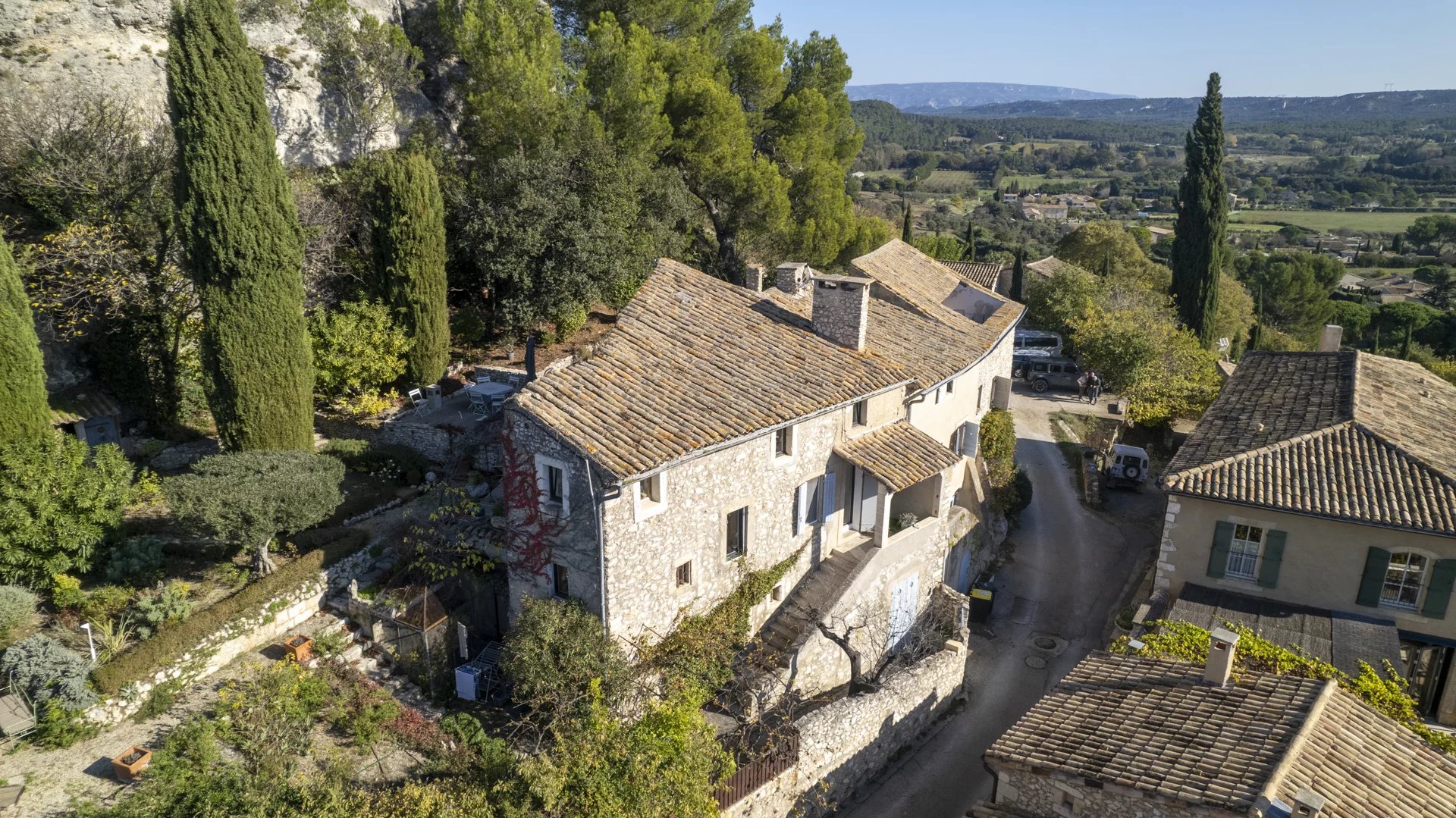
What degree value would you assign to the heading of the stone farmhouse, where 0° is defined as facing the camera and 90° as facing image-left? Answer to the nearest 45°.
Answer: approximately 315°

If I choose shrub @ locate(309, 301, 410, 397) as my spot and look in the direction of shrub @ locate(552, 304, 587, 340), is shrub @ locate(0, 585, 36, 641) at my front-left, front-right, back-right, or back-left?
back-right

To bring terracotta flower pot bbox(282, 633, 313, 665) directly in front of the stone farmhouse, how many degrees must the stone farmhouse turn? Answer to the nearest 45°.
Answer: approximately 135° to its right

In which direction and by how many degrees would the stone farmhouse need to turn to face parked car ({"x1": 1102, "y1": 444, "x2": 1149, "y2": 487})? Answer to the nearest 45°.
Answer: approximately 90° to its left

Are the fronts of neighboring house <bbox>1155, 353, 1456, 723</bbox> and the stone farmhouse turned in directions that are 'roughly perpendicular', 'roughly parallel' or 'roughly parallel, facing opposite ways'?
roughly perpendicular

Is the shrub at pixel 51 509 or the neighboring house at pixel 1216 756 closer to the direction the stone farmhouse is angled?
the neighboring house
